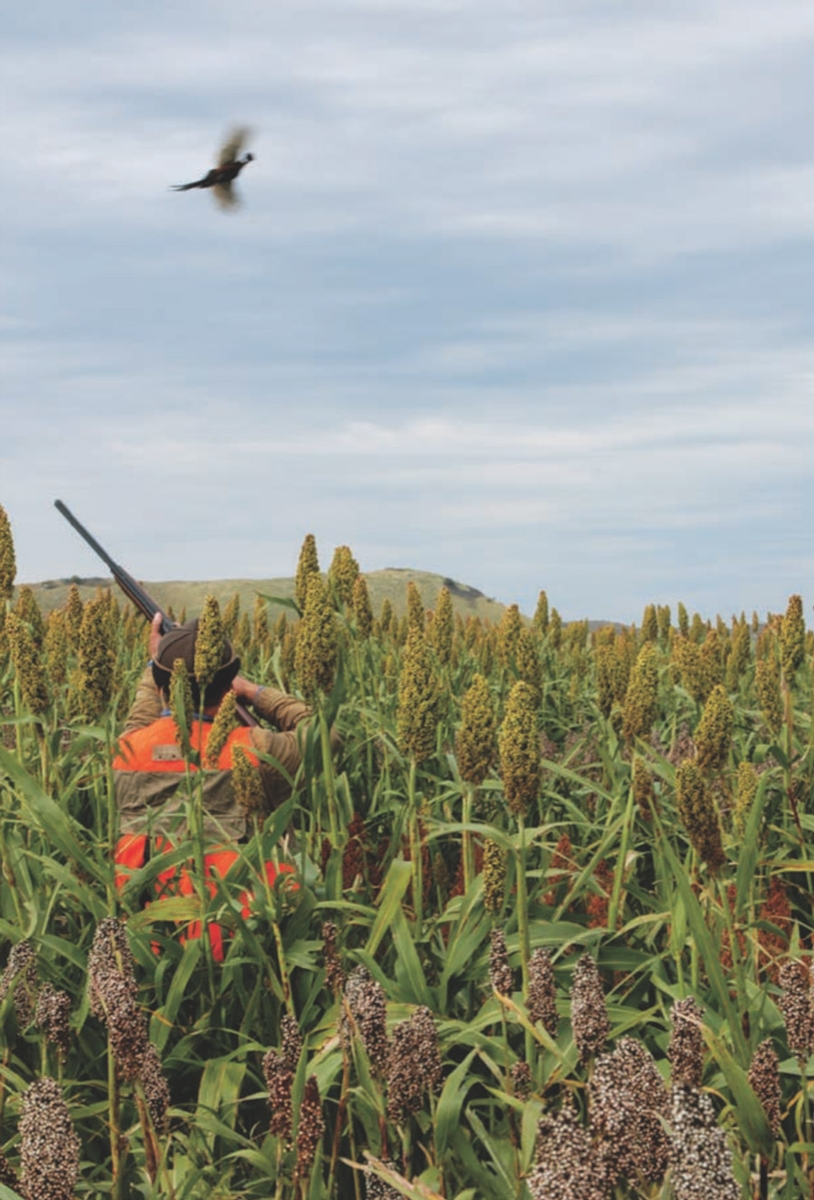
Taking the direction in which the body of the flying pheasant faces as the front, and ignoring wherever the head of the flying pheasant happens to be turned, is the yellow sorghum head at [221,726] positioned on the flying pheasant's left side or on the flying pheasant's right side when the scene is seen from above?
on the flying pheasant's right side

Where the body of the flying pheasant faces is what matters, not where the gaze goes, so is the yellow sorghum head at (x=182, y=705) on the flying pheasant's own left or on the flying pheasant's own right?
on the flying pheasant's own right

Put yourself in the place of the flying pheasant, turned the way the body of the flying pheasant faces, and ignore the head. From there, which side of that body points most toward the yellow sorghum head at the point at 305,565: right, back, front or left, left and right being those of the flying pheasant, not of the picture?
right

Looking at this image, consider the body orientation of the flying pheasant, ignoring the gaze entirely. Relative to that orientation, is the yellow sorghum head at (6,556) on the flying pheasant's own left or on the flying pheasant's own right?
on the flying pheasant's own right

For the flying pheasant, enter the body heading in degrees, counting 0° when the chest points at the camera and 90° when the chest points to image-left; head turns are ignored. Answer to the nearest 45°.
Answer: approximately 270°

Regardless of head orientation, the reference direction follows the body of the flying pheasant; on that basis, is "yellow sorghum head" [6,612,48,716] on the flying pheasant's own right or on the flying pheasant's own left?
on the flying pheasant's own right
